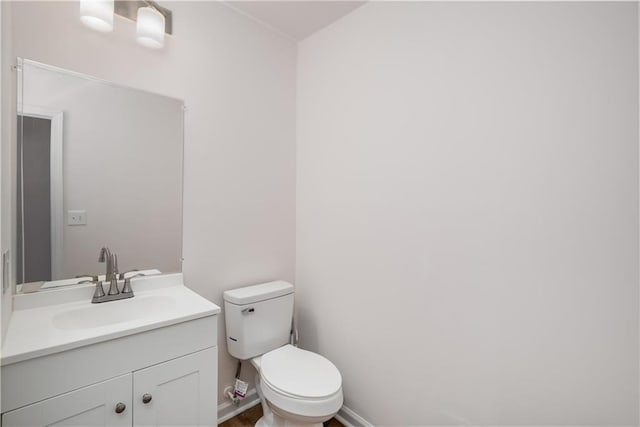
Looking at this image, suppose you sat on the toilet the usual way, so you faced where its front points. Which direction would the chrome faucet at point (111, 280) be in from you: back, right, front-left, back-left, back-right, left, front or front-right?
back-right

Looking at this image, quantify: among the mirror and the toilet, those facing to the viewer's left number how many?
0

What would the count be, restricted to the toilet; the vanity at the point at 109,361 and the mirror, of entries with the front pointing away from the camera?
0

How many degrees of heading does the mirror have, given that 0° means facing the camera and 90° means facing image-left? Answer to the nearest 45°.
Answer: approximately 315°

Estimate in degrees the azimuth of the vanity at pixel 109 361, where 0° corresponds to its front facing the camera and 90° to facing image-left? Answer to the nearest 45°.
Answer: approximately 315°

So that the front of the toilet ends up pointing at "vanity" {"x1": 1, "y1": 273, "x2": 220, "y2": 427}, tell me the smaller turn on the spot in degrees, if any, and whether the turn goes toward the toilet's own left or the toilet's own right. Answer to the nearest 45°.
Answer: approximately 90° to the toilet's own right

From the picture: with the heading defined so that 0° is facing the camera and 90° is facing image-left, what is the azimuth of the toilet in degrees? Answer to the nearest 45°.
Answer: approximately 315°

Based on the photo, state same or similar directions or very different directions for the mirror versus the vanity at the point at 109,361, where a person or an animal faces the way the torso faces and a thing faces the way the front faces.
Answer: same or similar directions

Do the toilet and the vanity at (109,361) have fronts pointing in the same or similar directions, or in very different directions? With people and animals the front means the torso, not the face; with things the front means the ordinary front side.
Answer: same or similar directions
